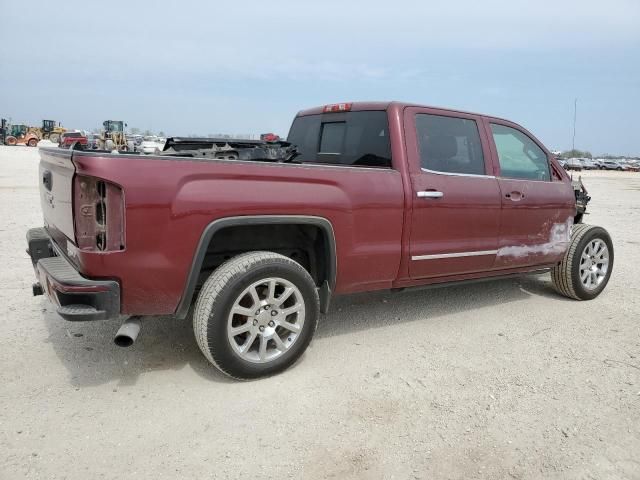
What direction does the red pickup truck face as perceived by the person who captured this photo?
facing away from the viewer and to the right of the viewer

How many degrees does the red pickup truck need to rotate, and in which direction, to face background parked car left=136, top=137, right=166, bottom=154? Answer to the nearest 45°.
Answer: approximately 90° to its left
